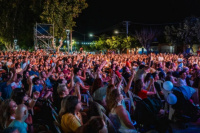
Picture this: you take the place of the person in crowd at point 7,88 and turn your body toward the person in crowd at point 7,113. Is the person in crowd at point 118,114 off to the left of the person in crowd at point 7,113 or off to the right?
left

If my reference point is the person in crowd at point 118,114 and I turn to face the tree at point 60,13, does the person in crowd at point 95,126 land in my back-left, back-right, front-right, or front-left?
back-left

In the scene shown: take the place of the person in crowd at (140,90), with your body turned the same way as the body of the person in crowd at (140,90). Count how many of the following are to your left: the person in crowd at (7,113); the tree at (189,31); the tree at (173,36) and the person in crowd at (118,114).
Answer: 2
